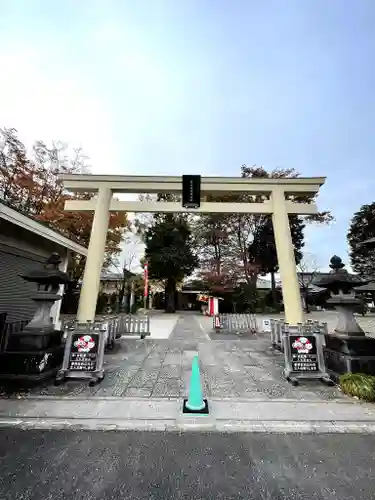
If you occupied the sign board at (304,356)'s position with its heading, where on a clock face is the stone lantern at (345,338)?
The stone lantern is roughly at 8 o'clock from the sign board.

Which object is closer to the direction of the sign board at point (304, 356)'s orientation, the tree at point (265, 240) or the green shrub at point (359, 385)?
the green shrub

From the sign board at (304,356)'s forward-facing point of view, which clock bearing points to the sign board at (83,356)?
the sign board at (83,356) is roughly at 2 o'clock from the sign board at (304,356).

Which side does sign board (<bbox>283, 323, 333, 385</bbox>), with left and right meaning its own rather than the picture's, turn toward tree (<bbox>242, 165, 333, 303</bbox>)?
back

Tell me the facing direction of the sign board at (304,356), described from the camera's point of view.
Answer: facing the viewer

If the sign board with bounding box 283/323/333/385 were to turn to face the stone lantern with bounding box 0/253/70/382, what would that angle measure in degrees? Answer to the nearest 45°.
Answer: approximately 45° to its right

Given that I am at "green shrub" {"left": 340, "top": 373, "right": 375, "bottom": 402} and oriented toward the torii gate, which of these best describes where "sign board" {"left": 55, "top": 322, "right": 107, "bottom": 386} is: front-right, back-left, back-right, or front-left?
front-left

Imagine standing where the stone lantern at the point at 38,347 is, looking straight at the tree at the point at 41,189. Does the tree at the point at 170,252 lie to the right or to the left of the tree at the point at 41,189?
right

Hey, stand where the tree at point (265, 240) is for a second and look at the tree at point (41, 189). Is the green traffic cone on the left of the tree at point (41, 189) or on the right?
left
